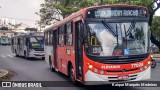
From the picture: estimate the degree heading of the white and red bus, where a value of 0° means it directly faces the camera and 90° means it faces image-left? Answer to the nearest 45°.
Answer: approximately 315°
